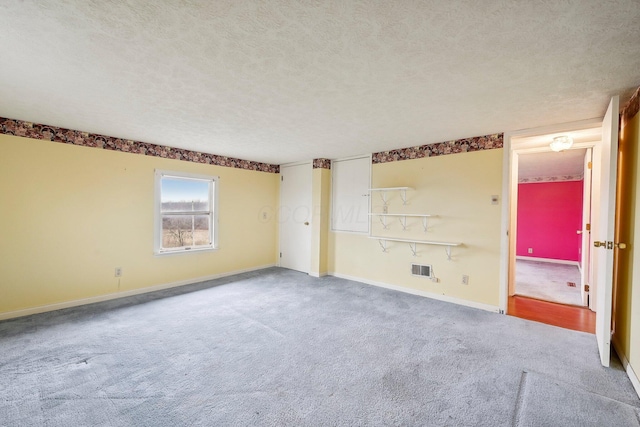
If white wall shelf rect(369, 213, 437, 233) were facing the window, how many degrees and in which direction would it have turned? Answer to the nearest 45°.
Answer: approximately 45° to its right

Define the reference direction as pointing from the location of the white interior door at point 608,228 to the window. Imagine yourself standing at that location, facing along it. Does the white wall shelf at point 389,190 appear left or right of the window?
right

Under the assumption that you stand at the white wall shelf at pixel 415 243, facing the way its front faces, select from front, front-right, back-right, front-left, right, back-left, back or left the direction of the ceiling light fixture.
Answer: back-left

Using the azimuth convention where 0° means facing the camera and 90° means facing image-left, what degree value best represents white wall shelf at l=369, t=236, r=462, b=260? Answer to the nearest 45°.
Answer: approximately 45°

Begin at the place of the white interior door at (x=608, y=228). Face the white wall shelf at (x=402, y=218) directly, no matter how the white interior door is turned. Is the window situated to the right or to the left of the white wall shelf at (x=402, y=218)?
left

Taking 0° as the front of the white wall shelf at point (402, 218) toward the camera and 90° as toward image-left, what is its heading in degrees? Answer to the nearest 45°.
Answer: approximately 45°

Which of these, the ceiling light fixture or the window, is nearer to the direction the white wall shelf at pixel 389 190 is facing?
the window

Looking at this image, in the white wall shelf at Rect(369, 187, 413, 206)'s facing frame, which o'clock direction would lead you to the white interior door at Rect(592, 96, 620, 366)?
The white interior door is roughly at 9 o'clock from the white wall shelf.
